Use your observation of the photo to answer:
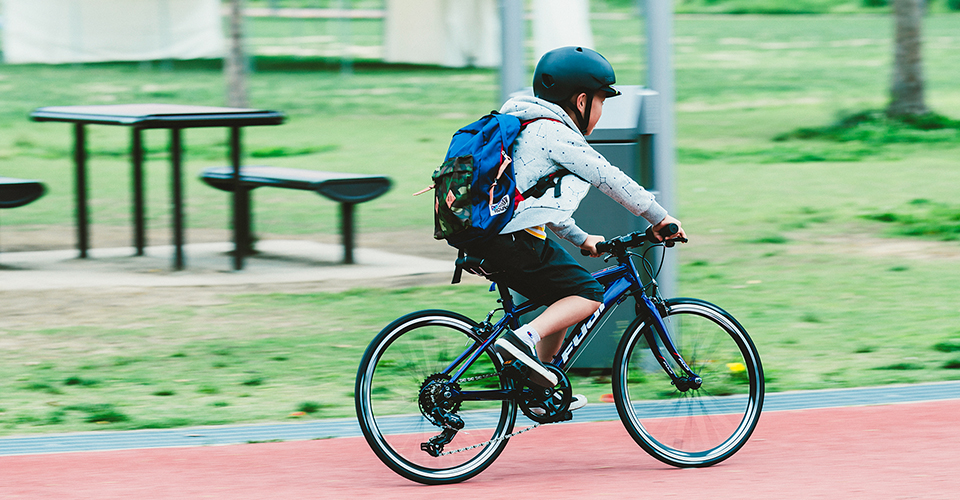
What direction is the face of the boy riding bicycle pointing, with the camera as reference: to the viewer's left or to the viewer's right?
to the viewer's right

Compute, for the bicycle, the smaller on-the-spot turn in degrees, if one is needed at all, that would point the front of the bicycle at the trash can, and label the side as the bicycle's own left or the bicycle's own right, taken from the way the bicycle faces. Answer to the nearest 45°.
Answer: approximately 90° to the bicycle's own left

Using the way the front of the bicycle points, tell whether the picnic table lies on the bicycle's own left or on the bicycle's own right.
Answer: on the bicycle's own left

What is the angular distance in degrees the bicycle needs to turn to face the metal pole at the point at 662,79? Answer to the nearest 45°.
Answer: approximately 90° to its left

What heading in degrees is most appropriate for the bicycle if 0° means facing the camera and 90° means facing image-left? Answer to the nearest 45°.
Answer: approximately 270°

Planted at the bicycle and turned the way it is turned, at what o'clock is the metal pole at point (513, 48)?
The metal pole is roughly at 9 o'clock from the bicycle.
